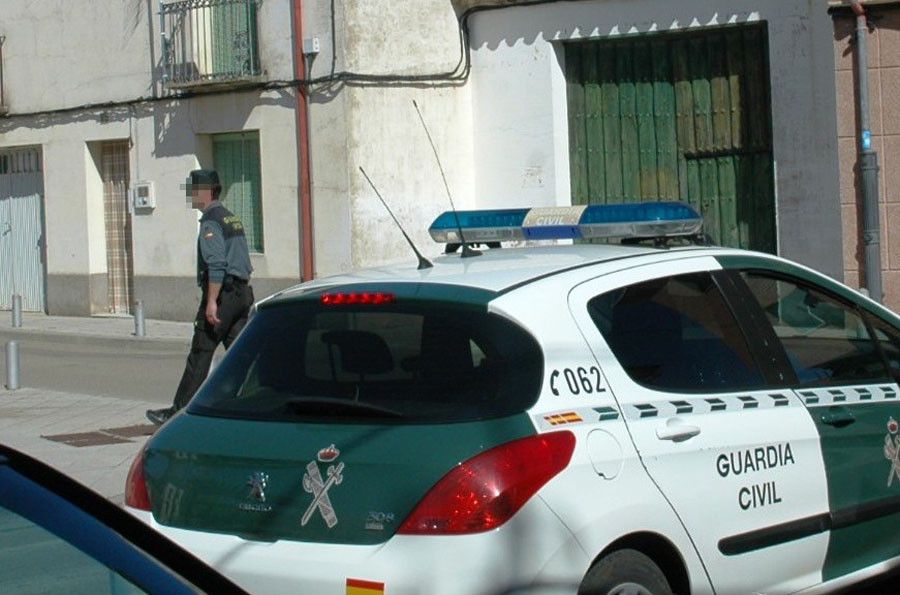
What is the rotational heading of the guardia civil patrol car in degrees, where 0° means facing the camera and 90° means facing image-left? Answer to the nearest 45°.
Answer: approximately 225°

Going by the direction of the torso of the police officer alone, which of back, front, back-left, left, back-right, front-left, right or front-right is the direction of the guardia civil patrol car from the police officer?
left

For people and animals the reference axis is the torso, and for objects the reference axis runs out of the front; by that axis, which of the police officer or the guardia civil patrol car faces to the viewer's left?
the police officer

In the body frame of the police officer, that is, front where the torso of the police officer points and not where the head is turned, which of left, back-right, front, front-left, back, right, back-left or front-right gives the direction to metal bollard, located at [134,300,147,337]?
right

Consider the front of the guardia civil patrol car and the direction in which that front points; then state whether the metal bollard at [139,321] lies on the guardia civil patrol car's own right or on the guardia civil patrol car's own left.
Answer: on the guardia civil patrol car's own left

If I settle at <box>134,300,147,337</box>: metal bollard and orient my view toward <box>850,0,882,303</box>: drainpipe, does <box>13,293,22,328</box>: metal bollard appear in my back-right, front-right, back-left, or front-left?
back-left

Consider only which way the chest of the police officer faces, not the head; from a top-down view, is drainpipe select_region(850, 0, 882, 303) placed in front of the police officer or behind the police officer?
behind

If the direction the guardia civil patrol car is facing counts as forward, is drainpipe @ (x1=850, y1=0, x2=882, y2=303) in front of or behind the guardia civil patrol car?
in front

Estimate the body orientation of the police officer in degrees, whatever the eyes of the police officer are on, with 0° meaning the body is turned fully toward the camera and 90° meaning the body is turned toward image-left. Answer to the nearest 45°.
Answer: approximately 90°

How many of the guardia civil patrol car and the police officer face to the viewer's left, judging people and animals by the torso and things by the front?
1
